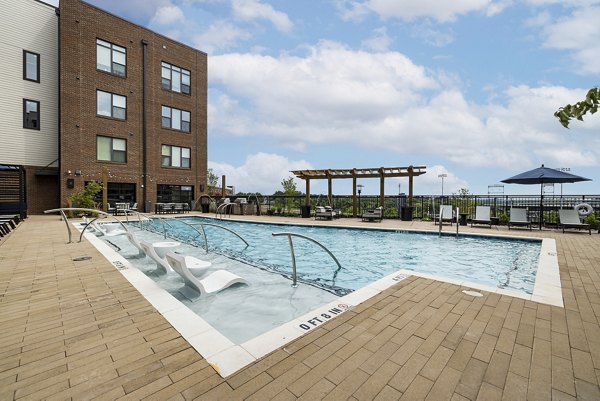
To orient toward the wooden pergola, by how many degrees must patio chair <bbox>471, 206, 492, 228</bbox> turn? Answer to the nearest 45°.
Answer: approximately 90° to its right

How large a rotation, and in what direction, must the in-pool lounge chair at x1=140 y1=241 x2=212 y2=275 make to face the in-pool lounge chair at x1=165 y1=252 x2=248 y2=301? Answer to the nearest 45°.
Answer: approximately 45° to its right

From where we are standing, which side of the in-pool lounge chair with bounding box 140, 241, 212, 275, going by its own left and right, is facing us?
right

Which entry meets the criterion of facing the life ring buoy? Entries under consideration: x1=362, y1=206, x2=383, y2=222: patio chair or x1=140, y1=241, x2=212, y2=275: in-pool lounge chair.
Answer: the in-pool lounge chair

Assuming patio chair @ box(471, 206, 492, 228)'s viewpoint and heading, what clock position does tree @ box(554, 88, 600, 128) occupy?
The tree is roughly at 12 o'clock from the patio chair.

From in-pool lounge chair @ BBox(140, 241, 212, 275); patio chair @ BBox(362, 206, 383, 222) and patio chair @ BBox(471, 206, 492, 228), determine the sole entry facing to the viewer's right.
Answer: the in-pool lounge chair

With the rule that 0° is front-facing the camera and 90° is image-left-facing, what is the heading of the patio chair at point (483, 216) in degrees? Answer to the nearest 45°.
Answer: approximately 0°

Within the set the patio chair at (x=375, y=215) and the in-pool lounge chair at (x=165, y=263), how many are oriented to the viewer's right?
1
